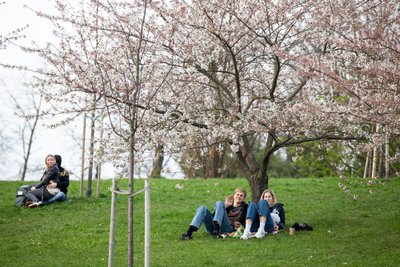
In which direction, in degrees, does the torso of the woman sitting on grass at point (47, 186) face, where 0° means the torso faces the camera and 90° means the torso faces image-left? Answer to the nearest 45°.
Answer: approximately 45°

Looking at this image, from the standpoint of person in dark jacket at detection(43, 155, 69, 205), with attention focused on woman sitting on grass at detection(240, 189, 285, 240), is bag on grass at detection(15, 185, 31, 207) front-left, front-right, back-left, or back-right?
back-right

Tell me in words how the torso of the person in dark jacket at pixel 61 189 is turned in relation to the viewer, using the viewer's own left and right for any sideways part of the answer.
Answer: facing to the left of the viewer

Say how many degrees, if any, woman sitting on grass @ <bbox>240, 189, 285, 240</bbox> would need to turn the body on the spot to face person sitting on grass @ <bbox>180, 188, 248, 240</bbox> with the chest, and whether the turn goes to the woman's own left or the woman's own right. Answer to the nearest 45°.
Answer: approximately 45° to the woman's own right

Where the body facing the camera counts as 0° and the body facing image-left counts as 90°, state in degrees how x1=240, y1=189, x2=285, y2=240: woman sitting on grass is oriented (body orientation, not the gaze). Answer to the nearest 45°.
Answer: approximately 45°

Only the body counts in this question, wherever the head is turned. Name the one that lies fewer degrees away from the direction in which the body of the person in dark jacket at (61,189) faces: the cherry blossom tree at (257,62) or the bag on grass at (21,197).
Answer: the bag on grass

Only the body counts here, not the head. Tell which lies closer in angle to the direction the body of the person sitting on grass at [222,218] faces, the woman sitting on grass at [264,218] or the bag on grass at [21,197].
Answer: the bag on grass

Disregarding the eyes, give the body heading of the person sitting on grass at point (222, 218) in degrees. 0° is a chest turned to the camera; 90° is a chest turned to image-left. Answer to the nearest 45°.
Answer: approximately 45°

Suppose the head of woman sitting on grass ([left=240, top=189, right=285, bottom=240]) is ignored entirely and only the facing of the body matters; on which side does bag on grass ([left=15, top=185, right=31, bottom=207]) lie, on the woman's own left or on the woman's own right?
on the woman's own right

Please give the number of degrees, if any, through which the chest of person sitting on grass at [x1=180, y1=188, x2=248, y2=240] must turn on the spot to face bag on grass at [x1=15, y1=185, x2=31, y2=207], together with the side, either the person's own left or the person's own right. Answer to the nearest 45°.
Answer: approximately 90° to the person's own right
